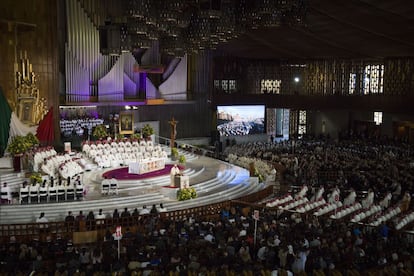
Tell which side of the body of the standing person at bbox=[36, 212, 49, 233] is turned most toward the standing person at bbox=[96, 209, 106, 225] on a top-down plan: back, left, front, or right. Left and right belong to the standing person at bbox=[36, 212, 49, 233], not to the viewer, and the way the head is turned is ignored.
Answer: right

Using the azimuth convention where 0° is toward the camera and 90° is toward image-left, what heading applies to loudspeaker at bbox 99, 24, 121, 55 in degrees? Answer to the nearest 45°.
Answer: approximately 315°

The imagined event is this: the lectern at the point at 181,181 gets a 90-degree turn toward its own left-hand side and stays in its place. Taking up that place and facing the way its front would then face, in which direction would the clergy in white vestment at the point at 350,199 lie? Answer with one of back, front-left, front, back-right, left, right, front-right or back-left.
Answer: front-right

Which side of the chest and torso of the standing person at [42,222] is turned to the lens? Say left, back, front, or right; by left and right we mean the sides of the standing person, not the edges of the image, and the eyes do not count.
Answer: back

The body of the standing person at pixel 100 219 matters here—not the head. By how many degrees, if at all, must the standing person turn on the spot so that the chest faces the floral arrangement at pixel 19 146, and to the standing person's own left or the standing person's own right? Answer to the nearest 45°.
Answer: approximately 45° to the standing person's own left

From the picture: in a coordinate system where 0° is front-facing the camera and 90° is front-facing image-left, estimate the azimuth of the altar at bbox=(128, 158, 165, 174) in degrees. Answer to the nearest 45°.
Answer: approximately 315°
